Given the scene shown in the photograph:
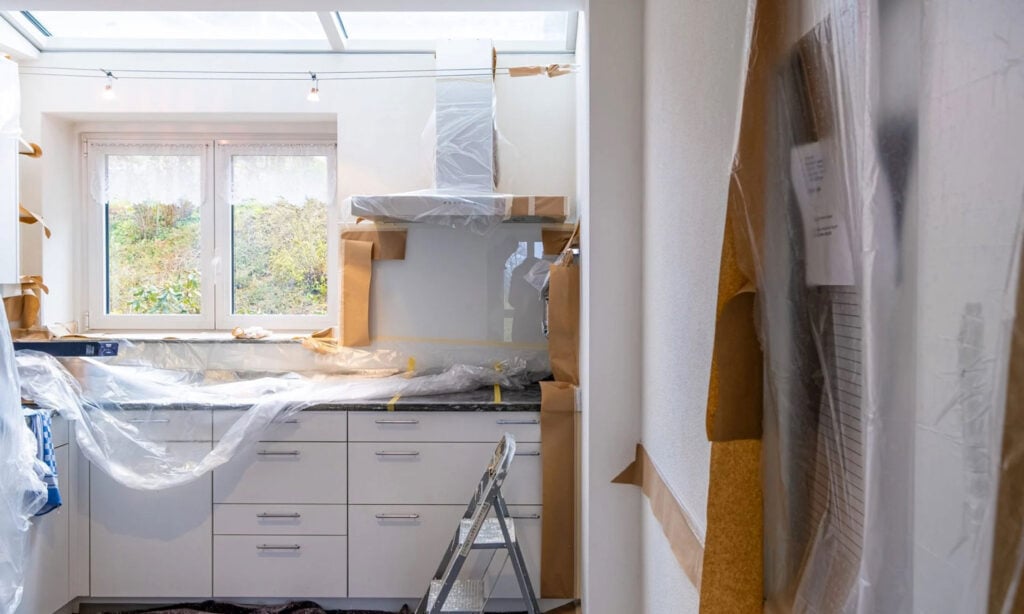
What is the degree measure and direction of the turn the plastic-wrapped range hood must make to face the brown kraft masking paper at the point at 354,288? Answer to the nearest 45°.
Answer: approximately 135° to its right

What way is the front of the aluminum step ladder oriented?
to the viewer's left

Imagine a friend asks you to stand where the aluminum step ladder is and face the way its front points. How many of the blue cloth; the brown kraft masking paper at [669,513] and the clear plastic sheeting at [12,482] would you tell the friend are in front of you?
2

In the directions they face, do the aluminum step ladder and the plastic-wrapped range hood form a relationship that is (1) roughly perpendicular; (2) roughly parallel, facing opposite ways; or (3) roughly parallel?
roughly perpendicular

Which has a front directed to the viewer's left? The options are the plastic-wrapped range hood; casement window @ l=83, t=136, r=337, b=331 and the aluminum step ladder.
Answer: the aluminum step ladder

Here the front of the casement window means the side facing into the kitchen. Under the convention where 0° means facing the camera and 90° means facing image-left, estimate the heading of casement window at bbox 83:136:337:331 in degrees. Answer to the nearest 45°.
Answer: approximately 0°

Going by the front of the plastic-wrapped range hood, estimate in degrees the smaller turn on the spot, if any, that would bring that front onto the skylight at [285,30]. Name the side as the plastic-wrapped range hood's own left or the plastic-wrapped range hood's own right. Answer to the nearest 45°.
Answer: approximately 90° to the plastic-wrapped range hood's own right
